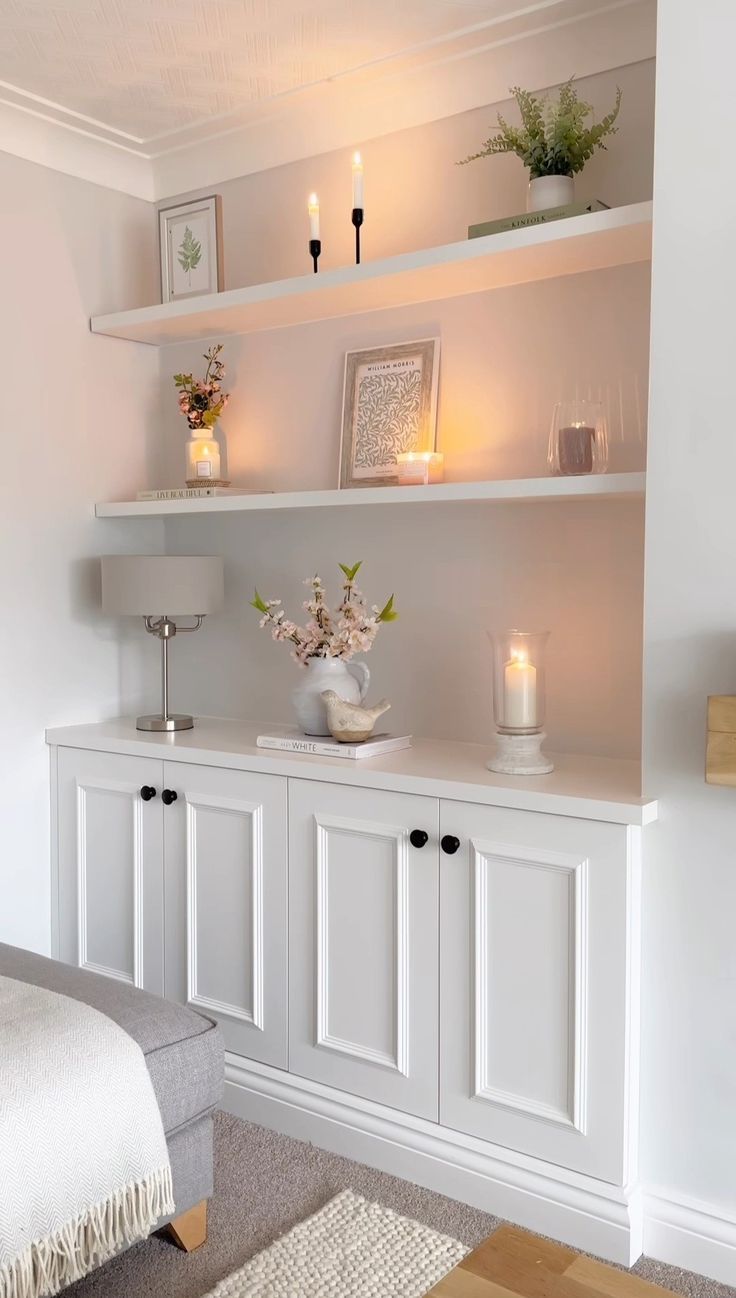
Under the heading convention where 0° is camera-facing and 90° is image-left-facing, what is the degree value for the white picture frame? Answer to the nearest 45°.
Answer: approximately 45°

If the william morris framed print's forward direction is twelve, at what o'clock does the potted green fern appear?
The potted green fern is roughly at 9 o'clock from the william morris framed print.

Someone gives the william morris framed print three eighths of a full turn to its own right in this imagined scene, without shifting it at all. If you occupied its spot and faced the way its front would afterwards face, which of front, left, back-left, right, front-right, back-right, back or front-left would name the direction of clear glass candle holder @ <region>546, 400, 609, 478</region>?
back-right

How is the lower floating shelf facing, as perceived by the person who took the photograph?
facing the viewer and to the left of the viewer

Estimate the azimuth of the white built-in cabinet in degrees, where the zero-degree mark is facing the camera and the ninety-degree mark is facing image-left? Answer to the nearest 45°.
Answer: approximately 45°

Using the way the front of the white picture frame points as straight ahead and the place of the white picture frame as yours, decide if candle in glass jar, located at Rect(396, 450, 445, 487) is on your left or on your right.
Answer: on your left
